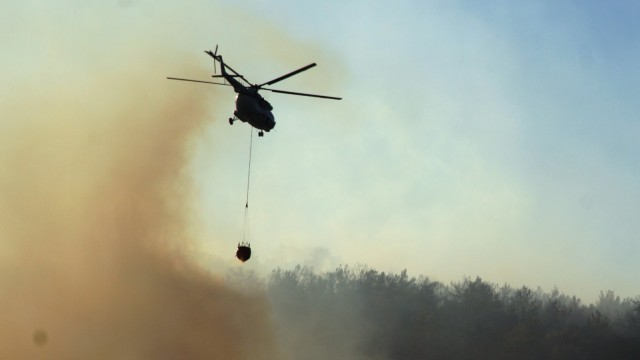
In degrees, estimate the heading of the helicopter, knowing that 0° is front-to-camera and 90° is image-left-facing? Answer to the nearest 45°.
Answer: approximately 315°
